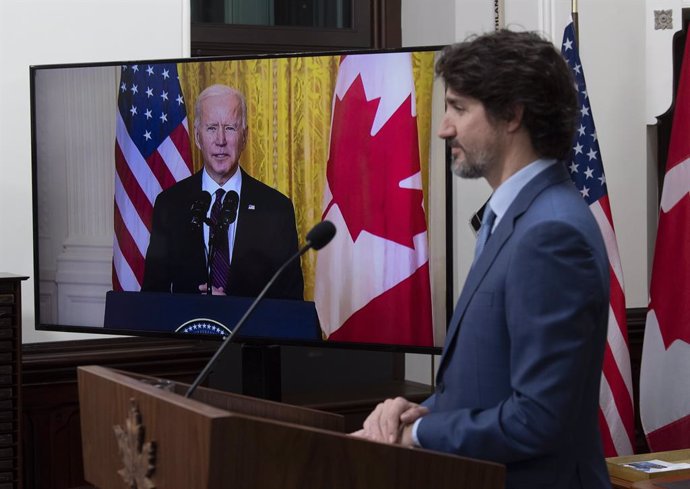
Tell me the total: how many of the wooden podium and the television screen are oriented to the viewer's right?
0

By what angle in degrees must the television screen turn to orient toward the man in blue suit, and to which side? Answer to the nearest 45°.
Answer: approximately 45° to its left

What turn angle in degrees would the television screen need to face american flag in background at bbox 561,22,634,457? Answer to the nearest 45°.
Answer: approximately 135° to its left

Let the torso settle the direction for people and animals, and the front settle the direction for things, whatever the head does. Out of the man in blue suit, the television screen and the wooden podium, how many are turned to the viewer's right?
0

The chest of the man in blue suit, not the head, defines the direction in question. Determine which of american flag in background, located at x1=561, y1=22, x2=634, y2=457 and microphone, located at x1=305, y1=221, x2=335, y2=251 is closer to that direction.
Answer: the microphone

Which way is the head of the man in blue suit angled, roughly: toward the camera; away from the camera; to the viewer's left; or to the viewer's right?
to the viewer's left

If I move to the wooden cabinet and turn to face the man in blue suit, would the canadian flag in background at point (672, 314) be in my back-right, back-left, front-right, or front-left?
front-left

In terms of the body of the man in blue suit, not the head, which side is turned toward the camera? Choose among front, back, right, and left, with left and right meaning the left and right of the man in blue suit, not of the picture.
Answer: left

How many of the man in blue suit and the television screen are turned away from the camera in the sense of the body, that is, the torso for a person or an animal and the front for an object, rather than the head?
0

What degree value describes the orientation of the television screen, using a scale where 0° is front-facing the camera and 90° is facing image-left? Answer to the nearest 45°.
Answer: approximately 45°

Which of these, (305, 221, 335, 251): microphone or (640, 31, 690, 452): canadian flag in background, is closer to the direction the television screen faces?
the microphone

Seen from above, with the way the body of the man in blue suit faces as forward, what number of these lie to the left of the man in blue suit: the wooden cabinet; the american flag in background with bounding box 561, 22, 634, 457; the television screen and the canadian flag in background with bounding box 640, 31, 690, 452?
0

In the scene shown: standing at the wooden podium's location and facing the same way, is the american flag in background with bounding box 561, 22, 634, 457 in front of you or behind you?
behind

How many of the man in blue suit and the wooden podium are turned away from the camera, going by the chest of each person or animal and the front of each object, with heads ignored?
0
